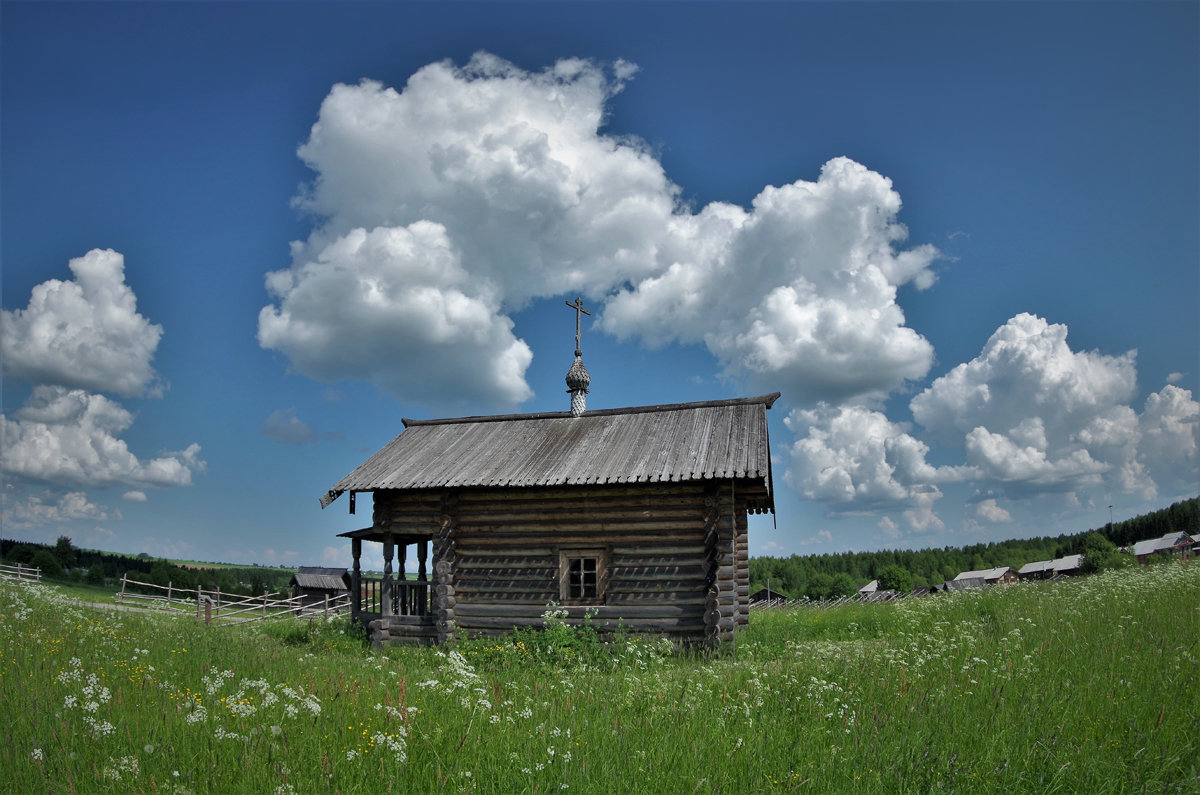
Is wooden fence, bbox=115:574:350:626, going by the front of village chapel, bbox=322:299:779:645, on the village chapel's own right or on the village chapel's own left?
on the village chapel's own right

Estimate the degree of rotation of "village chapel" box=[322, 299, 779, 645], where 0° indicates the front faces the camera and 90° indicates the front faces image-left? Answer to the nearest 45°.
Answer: approximately 90°
